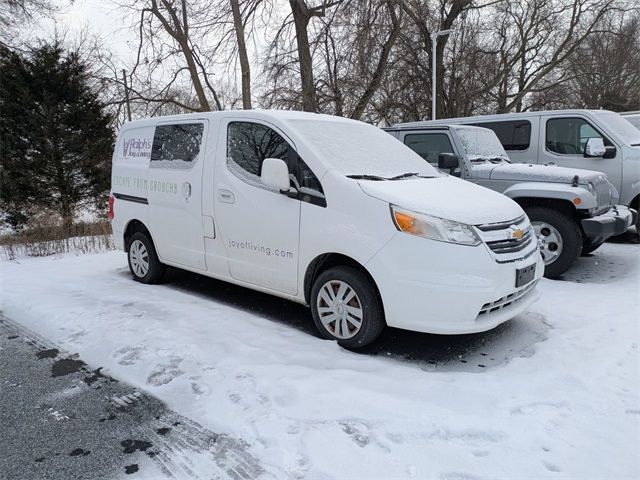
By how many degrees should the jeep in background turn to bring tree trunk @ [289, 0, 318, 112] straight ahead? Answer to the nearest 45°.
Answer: approximately 180°

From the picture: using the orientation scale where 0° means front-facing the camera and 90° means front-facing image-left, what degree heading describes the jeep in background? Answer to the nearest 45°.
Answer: approximately 315°

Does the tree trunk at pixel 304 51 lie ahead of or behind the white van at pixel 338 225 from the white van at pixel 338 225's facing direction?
behind

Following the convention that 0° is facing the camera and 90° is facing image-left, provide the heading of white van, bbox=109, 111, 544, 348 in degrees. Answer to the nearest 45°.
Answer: approximately 315°

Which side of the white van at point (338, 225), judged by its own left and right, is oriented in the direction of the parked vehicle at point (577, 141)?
left

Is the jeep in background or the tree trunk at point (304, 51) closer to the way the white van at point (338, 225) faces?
the jeep in background

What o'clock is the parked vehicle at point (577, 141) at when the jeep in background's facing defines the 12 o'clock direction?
The parked vehicle is roughly at 8 o'clock from the jeep in background.

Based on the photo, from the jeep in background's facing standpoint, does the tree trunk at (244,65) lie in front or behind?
behind

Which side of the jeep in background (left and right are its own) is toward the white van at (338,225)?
right
